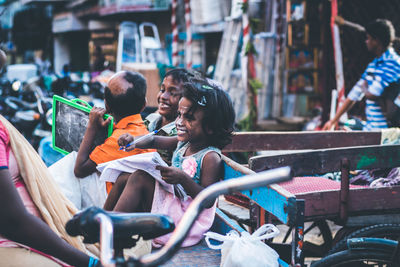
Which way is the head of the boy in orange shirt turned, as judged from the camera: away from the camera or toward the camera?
away from the camera

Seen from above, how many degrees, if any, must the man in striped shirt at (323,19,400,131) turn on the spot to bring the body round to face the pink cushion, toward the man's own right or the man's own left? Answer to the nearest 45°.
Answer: approximately 90° to the man's own left

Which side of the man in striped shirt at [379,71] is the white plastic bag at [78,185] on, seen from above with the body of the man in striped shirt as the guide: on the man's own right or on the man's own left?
on the man's own left

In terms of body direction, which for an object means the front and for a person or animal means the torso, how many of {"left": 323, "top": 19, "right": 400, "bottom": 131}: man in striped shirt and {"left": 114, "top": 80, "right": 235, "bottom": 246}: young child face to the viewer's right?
0

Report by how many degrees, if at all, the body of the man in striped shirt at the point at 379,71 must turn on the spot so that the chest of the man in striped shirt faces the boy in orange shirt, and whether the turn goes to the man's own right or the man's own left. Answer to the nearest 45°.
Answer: approximately 45° to the man's own left

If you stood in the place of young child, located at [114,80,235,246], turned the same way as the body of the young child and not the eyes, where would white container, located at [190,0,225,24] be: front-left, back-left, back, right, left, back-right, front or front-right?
back-right

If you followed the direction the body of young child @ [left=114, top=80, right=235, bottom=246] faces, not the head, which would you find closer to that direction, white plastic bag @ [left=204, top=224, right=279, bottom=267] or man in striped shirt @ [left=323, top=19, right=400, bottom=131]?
the white plastic bag

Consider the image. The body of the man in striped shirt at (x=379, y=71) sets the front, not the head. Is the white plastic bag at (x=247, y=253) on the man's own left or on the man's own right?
on the man's own left

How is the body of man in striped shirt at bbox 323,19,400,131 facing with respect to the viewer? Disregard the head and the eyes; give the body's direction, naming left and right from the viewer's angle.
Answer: facing to the left of the viewer

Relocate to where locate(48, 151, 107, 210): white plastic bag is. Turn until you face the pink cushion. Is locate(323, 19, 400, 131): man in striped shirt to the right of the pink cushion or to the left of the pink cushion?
left

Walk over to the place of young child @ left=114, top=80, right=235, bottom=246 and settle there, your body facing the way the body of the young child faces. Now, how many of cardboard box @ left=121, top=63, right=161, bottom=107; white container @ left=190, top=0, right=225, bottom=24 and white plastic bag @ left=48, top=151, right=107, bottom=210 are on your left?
0

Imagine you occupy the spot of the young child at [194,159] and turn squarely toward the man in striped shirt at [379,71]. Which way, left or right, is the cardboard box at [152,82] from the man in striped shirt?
left

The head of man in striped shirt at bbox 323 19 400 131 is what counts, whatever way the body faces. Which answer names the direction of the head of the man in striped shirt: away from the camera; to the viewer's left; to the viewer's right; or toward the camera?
to the viewer's left

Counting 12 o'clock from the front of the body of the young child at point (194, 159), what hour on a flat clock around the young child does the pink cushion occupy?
The pink cushion is roughly at 7 o'clock from the young child.

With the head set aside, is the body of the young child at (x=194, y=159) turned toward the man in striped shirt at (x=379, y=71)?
no

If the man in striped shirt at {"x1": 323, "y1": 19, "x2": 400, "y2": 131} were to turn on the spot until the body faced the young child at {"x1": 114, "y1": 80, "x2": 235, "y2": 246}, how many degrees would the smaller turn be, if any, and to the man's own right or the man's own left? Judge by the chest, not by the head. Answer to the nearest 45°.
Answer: approximately 90° to the man's own left

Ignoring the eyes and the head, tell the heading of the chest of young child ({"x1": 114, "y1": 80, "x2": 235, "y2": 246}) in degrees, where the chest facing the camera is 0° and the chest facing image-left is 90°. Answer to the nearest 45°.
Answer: approximately 45°

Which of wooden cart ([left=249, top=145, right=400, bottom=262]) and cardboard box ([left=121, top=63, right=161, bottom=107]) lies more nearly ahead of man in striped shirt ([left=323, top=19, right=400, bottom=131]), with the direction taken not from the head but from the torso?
the cardboard box
